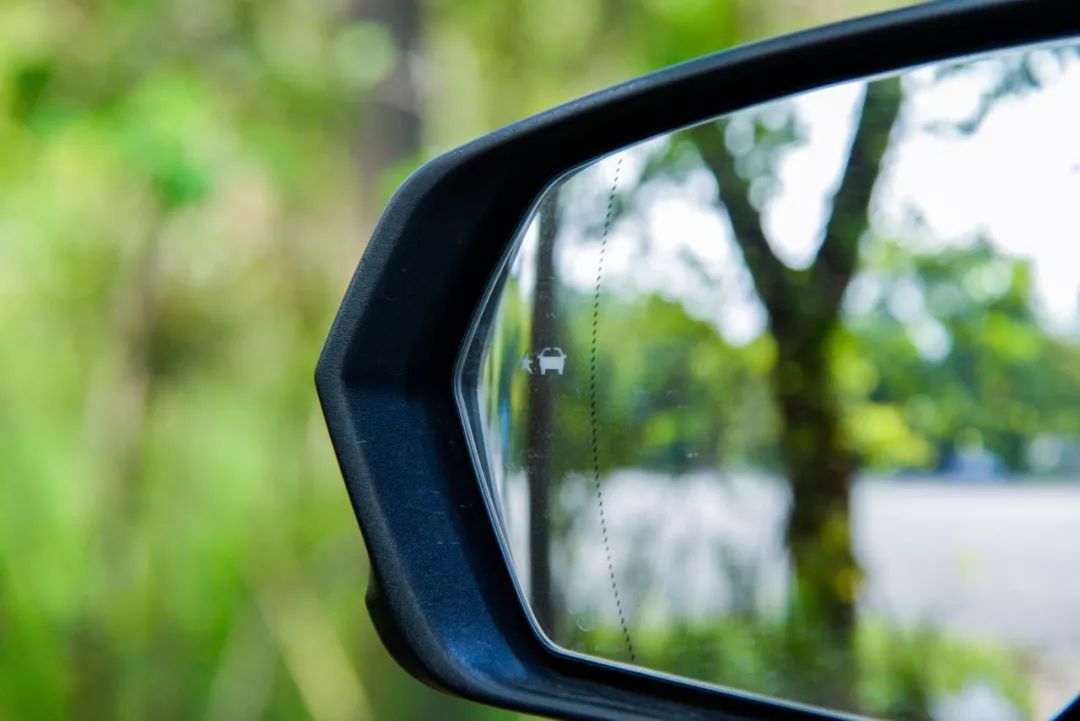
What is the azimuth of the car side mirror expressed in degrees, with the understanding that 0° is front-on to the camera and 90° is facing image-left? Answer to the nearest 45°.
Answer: approximately 0°
